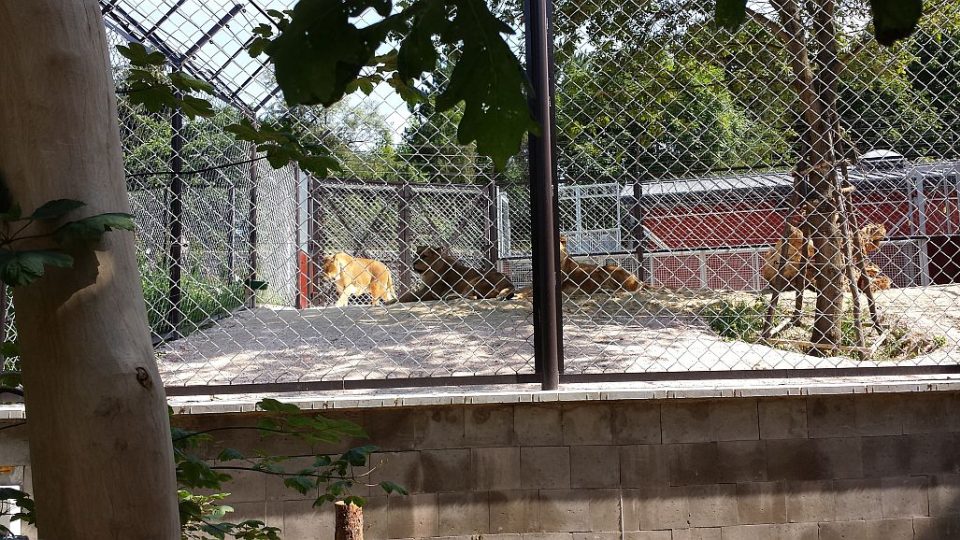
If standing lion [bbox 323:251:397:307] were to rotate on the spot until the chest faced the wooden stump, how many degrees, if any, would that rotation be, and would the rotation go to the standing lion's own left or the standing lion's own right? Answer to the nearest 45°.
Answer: approximately 90° to the standing lion's own left

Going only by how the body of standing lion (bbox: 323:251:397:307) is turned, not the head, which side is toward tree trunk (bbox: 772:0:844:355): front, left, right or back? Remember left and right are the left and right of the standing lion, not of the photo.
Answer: back

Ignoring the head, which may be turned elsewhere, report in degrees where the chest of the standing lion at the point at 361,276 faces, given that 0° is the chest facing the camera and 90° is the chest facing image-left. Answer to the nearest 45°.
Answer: approximately 90°

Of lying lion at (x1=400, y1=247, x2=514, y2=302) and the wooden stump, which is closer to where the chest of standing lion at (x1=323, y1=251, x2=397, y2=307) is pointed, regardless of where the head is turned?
the wooden stump

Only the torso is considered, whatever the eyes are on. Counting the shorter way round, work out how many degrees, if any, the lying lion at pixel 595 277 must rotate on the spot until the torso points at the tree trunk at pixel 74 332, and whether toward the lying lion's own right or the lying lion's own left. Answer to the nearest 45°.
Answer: approximately 90° to the lying lion's own left

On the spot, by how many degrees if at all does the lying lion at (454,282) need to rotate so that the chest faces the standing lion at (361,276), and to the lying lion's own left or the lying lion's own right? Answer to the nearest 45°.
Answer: approximately 45° to the lying lion's own right

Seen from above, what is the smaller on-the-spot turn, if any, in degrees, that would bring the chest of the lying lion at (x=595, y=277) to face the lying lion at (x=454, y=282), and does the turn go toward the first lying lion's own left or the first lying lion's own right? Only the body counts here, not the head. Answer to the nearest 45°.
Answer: approximately 45° to the first lying lion's own left

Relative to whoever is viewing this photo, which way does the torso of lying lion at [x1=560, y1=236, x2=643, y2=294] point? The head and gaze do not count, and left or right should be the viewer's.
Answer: facing to the left of the viewer

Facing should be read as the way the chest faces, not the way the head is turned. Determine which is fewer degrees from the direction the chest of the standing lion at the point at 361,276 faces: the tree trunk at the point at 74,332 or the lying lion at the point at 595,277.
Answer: the tree trunk

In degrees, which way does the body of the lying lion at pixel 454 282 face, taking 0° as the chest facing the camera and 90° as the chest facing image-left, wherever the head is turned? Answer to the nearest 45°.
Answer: approximately 90°

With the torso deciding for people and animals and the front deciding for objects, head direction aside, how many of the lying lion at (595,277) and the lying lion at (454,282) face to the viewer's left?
2
